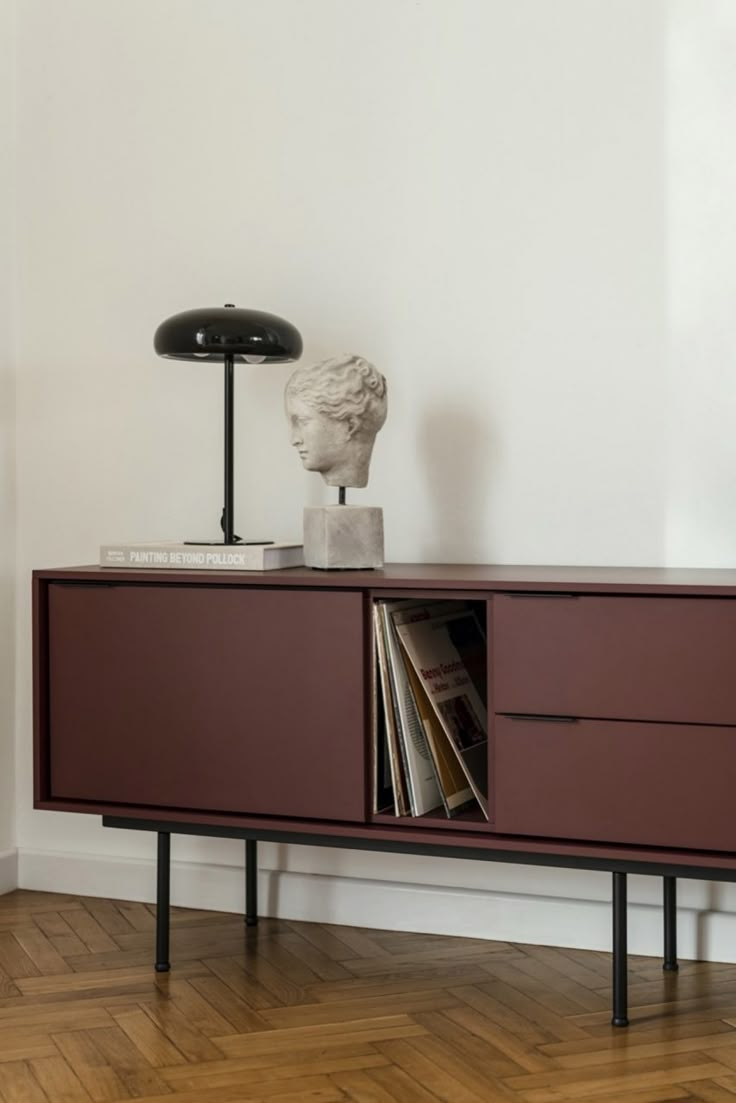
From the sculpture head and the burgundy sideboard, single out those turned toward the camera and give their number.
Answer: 1

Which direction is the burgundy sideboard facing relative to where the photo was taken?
toward the camera

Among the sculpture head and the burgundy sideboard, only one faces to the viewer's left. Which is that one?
the sculpture head

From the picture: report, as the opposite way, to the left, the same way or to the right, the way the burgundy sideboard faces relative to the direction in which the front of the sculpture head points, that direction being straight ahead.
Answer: to the left

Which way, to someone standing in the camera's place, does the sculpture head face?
facing to the left of the viewer
